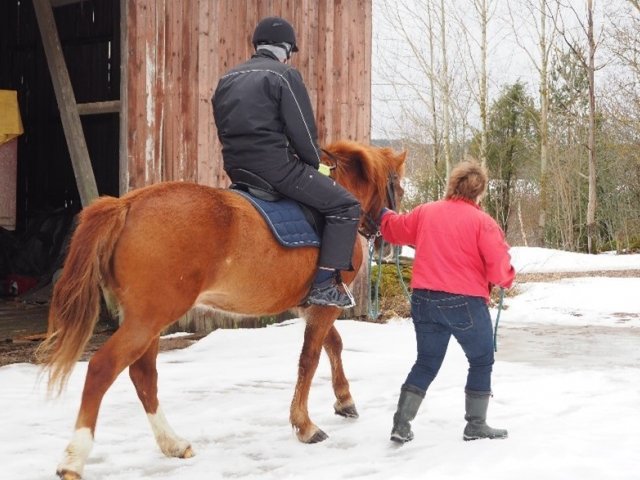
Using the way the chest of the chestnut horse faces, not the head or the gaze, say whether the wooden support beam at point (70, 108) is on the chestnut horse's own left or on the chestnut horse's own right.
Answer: on the chestnut horse's own left

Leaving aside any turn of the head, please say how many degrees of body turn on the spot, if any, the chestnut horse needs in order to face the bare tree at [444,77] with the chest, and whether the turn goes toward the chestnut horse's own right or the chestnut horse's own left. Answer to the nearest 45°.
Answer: approximately 45° to the chestnut horse's own left

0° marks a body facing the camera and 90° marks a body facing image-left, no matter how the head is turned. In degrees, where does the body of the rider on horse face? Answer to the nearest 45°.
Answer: approximately 225°

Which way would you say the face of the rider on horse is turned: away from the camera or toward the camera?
away from the camera

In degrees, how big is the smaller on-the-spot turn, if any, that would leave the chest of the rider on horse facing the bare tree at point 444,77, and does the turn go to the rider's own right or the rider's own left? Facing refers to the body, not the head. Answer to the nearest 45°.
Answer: approximately 45° to the rider's own left

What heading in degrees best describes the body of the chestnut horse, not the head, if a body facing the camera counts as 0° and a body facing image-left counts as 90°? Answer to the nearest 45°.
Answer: approximately 225°
